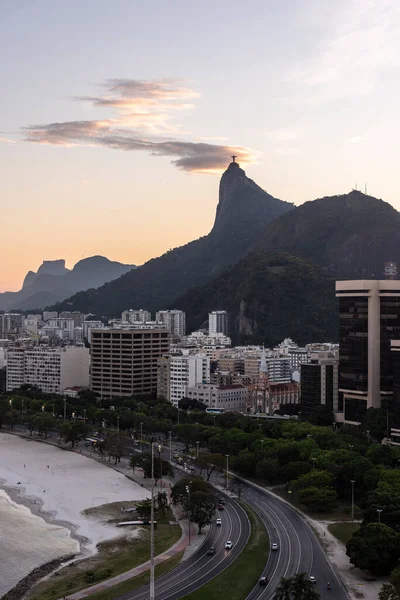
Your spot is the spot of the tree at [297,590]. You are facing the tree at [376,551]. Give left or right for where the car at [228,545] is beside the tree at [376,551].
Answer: left

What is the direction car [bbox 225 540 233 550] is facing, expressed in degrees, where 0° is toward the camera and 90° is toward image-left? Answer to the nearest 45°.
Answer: approximately 45°

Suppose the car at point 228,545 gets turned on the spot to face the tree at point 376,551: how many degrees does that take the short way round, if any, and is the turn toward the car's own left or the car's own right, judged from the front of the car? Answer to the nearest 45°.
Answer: approximately 90° to the car's own left

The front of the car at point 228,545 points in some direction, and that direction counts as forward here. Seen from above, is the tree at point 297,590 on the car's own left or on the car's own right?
on the car's own left

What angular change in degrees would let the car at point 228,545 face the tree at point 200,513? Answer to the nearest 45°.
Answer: approximately 90° to its right
